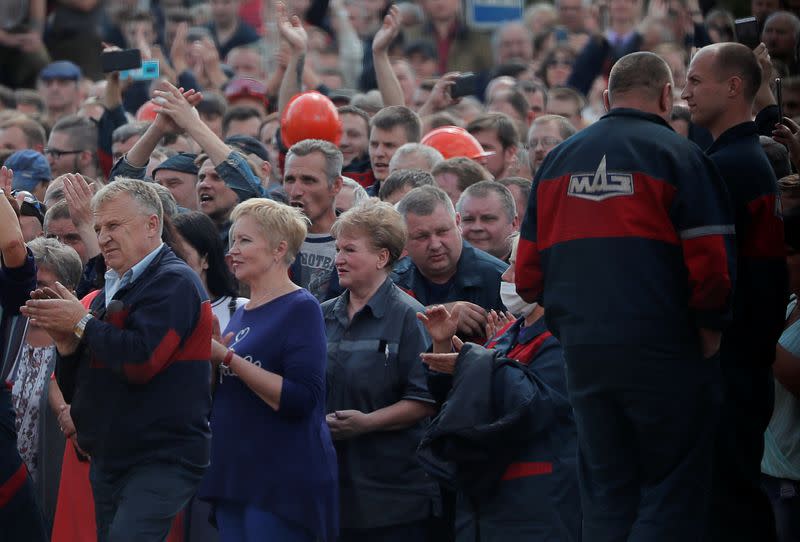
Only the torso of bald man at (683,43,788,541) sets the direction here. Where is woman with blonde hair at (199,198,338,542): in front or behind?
in front

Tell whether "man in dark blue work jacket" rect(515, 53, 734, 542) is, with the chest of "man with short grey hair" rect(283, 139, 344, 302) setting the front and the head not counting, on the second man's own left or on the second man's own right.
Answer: on the second man's own left

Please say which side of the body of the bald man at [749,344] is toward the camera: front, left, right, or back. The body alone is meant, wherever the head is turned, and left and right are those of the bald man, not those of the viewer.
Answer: left

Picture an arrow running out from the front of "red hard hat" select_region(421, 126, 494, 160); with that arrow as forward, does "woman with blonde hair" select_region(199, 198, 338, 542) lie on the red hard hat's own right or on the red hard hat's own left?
on the red hard hat's own right

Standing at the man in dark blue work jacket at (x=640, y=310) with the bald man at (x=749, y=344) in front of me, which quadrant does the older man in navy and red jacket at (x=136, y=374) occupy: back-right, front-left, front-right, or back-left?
back-left

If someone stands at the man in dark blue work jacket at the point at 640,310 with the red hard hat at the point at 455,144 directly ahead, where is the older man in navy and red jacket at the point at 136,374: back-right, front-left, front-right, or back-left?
front-left

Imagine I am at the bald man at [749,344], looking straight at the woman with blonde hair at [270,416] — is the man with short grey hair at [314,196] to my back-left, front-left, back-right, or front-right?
front-right

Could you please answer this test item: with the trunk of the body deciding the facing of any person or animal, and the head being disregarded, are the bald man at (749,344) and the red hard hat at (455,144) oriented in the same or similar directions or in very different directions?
very different directions

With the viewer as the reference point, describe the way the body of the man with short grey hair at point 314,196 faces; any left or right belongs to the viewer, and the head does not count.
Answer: facing the viewer and to the left of the viewer

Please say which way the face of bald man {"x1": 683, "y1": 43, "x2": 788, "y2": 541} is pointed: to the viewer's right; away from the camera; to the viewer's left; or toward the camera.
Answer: to the viewer's left

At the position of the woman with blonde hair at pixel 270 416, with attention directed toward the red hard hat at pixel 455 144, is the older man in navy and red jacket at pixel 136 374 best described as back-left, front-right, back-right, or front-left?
back-left

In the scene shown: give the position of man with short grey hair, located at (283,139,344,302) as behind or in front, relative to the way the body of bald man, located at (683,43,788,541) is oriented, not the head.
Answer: in front
